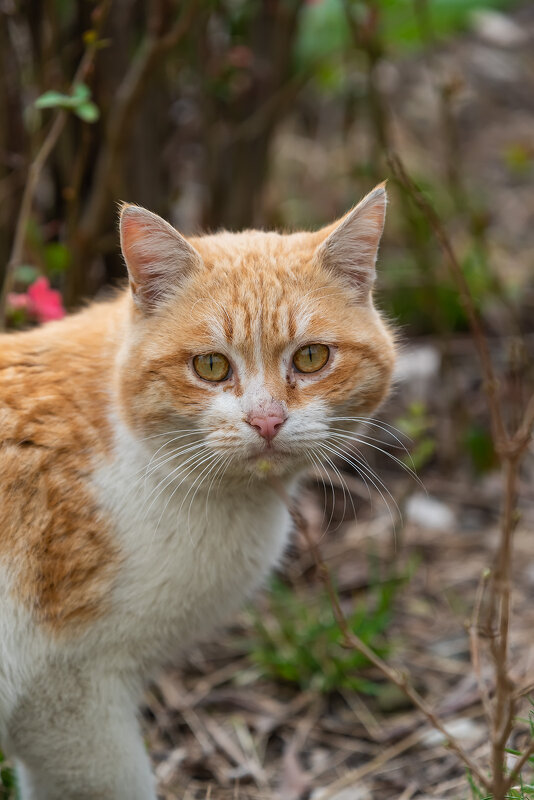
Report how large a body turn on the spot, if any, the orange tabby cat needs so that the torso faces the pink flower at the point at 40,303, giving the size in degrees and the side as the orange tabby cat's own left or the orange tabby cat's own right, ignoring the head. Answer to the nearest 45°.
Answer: approximately 180°

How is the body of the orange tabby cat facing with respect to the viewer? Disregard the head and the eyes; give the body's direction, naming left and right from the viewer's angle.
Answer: facing the viewer and to the right of the viewer
